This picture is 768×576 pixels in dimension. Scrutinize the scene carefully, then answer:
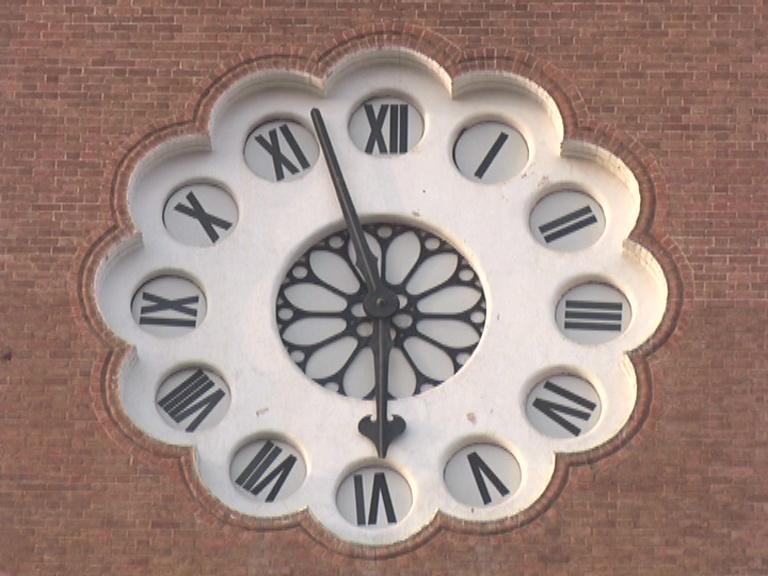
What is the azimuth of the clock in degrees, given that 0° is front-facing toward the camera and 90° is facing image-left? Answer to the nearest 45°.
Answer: approximately 0°
